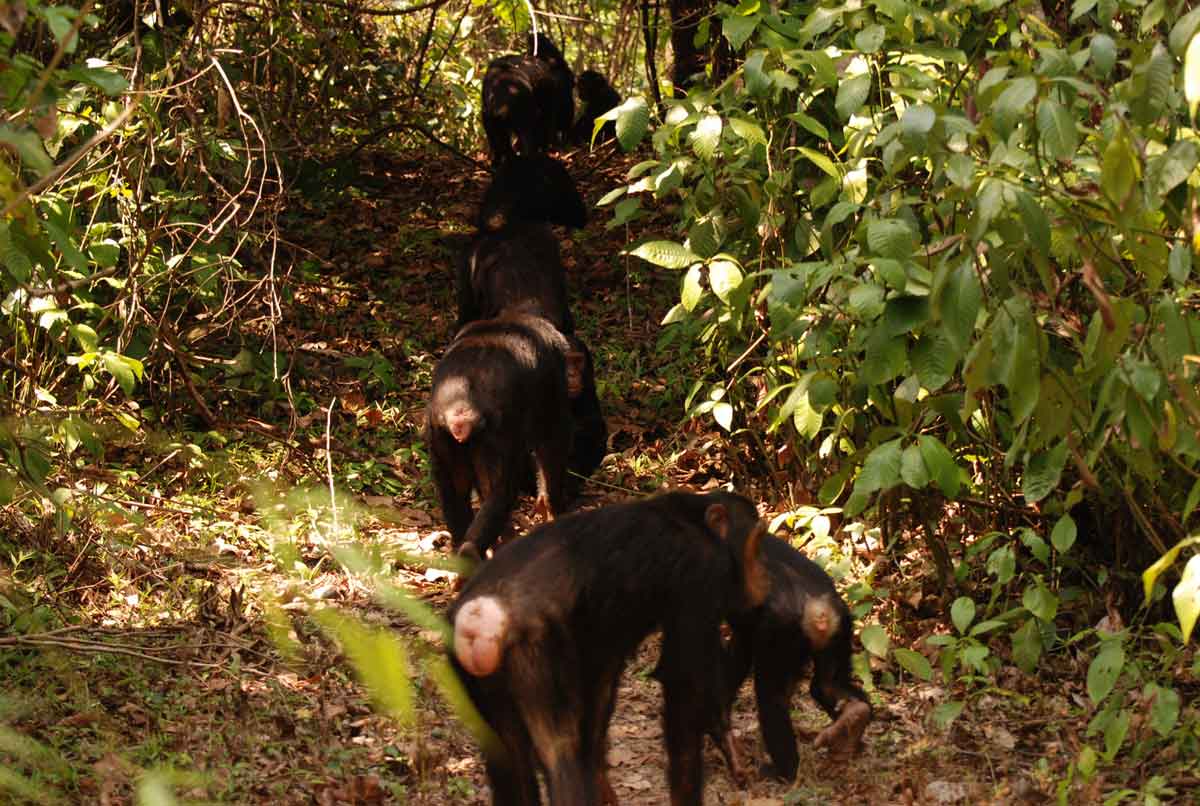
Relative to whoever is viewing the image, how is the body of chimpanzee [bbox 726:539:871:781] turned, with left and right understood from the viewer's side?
facing away from the viewer and to the left of the viewer

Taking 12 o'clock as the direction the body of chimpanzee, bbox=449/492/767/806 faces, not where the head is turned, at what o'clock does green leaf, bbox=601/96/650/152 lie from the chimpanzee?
The green leaf is roughly at 11 o'clock from the chimpanzee.

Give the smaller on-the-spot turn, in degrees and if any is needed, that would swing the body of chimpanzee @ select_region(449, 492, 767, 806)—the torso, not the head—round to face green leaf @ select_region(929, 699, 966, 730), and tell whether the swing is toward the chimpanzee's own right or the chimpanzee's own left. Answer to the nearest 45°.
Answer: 0° — it already faces it

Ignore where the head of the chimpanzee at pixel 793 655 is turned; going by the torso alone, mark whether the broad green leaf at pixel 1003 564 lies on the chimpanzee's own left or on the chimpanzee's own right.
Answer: on the chimpanzee's own right

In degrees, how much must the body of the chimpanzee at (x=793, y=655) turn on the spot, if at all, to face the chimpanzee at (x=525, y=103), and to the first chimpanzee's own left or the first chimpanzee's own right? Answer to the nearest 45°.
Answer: approximately 45° to the first chimpanzee's own right

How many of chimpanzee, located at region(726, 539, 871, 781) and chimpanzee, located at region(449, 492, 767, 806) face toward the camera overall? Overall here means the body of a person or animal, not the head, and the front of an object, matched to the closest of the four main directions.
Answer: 0

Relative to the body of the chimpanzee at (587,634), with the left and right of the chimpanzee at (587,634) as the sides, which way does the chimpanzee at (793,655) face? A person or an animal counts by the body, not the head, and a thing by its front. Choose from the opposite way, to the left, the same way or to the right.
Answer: to the left

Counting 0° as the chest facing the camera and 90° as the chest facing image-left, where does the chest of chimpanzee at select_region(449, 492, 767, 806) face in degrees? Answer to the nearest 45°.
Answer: approximately 225°

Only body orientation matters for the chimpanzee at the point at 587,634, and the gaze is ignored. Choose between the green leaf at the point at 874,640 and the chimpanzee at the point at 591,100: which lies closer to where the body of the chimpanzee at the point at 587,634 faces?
the green leaf

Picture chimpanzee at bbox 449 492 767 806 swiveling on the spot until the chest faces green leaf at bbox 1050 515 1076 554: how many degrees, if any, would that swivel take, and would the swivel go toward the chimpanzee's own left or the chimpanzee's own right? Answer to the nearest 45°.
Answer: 0° — it already faces it

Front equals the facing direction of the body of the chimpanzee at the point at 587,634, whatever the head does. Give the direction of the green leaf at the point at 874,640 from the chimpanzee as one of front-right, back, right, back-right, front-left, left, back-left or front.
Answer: front

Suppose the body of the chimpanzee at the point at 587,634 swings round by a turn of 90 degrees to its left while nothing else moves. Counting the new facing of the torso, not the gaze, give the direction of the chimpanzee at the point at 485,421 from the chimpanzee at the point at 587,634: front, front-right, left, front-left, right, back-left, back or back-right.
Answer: front-right
